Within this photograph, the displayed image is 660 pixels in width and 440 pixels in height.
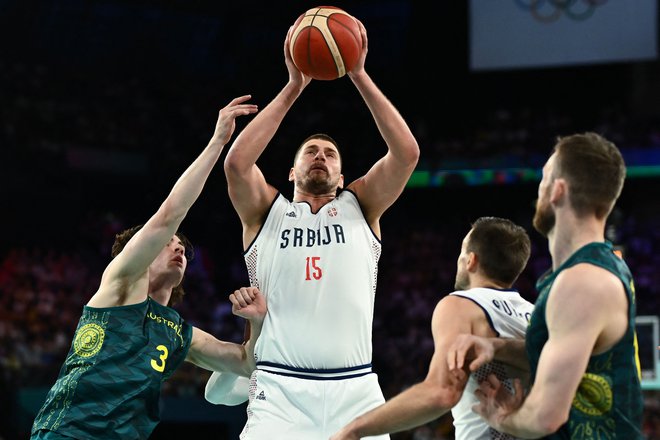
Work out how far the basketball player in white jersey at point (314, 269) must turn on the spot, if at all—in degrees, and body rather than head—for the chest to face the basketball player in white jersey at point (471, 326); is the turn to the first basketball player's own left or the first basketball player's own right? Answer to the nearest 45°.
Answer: approximately 45° to the first basketball player's own left

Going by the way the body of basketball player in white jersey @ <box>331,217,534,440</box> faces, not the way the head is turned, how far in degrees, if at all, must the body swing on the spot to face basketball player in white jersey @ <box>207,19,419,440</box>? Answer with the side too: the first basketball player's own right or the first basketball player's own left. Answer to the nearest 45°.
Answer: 0° — they already face them

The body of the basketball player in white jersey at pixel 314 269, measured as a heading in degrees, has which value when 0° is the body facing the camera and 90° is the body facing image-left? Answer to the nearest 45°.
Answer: approximately 0°

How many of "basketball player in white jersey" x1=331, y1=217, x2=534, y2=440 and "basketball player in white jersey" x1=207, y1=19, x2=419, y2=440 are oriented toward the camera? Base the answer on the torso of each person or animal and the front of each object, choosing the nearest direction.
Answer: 1

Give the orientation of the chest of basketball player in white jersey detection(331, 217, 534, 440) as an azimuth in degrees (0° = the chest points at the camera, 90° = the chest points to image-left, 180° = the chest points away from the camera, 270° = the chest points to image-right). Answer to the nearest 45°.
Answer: approximately 135°
